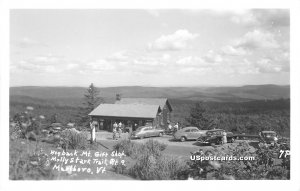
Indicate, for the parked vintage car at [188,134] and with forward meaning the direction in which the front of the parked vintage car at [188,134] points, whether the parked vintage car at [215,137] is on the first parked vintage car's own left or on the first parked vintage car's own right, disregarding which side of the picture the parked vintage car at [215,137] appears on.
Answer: on the first parked vintage car's own left

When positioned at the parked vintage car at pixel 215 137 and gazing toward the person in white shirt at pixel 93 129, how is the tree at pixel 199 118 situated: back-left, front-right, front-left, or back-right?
front-right

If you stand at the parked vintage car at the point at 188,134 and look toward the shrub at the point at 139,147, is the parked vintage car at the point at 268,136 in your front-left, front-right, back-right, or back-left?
back-left

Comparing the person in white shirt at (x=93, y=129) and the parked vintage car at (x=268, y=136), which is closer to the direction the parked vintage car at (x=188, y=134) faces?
the person in white shirt

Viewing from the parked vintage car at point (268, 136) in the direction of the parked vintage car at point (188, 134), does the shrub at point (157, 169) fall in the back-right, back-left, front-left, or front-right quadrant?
front-left
